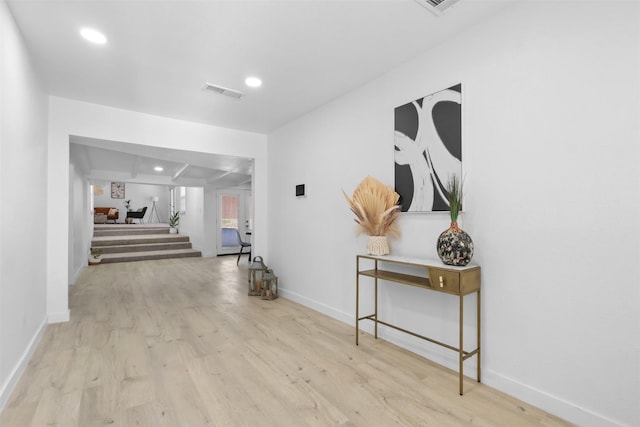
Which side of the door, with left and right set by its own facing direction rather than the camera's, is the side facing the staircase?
right

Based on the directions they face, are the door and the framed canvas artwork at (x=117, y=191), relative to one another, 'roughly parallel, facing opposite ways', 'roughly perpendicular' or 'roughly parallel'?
roughly parallel

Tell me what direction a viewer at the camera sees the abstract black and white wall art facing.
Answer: facing the viewer and to the left of the viewer

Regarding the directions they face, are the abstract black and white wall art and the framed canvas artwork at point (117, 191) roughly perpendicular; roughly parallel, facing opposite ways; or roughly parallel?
roughly perpendicular

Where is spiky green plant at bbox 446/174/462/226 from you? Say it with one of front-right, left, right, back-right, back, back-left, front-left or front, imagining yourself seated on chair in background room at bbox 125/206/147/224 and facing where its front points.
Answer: left

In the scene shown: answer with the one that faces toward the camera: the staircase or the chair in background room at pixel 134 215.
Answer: the staircase

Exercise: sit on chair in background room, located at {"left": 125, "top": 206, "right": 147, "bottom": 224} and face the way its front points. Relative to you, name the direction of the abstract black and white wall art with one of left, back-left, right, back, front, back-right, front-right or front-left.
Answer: left

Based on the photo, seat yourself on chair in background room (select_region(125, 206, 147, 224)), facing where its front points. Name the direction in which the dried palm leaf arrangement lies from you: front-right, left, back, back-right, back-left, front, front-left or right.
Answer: left

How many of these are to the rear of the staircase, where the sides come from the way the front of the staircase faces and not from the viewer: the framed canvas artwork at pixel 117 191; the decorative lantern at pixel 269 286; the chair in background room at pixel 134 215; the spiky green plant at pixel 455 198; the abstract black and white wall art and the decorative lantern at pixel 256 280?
2

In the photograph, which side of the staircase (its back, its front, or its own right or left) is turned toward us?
front

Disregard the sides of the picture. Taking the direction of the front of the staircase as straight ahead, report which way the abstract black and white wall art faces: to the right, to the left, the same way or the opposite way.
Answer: to the right

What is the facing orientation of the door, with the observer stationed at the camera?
facing the viewer
